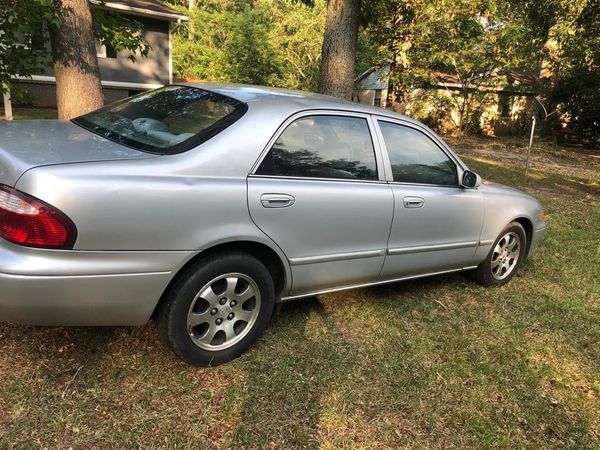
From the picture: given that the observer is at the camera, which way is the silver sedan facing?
facing away from the viewer and to the right of the viewer

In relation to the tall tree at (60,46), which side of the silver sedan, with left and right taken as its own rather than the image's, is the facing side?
left
